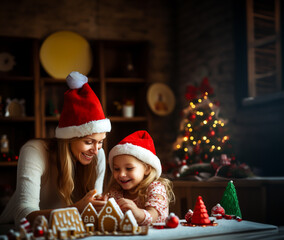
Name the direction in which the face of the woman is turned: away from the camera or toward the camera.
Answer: toward the camera

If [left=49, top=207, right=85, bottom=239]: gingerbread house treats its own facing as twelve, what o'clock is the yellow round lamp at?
The yellow round lamp is roughly at 6 o'clock from the gingerbread house.

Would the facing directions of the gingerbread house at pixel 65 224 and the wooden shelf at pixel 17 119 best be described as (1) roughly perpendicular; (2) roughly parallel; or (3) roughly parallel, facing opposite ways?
roughly parallel

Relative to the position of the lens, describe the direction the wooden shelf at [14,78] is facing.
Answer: facing the viewer

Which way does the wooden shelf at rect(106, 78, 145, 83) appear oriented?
toward the camera

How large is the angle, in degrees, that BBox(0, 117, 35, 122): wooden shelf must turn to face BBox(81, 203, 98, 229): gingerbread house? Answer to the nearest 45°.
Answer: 0° — it already faces it

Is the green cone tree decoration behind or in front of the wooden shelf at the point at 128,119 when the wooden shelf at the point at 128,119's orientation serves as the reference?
in front

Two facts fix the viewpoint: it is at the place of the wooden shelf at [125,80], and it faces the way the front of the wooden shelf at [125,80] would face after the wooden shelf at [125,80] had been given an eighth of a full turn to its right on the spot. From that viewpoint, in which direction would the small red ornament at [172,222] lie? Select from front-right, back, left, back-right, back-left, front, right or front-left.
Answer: front-left

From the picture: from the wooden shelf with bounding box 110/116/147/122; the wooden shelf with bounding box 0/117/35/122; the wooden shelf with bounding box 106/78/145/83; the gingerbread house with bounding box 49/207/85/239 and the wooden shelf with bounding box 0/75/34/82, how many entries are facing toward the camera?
5

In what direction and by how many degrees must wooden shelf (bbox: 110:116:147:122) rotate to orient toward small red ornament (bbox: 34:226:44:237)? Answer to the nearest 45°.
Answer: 0° — it already faces it

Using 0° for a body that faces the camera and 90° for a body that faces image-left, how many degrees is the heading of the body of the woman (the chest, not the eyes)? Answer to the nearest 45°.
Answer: approximately 315°

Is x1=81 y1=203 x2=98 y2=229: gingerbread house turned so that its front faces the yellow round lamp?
no

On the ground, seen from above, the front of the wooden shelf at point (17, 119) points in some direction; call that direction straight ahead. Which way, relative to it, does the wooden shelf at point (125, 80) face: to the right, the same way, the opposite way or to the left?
the same way

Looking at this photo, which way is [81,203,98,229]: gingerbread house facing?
toward the camera

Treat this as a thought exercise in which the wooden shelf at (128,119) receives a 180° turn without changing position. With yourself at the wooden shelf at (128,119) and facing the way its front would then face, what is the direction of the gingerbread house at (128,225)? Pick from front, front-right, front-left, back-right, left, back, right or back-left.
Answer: back

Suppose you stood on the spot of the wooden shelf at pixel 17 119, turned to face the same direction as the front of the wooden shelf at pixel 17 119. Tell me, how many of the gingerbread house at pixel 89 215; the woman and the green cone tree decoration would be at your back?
0

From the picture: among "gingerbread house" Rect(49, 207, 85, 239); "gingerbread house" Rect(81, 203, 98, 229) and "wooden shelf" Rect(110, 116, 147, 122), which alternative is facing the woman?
the wooden shelf

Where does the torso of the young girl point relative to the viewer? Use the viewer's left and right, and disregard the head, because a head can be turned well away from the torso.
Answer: facing the viewer and to the left of the viewer

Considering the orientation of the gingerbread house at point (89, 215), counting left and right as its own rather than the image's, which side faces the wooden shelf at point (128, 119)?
back

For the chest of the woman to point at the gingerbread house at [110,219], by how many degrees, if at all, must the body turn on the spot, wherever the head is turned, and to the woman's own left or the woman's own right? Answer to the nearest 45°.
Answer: approximately 45° to the woman's own right
